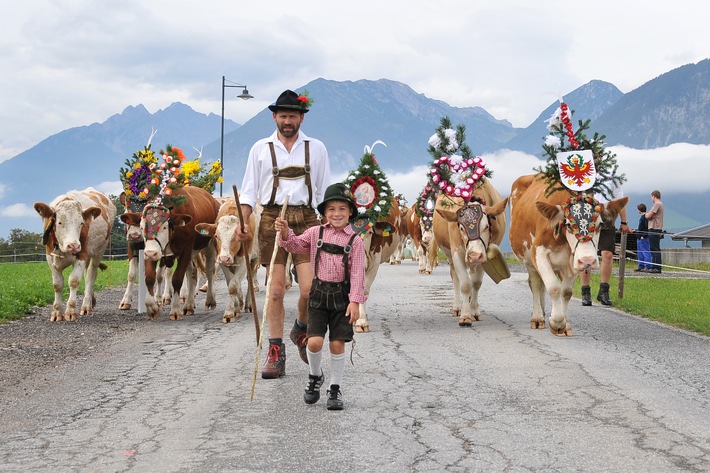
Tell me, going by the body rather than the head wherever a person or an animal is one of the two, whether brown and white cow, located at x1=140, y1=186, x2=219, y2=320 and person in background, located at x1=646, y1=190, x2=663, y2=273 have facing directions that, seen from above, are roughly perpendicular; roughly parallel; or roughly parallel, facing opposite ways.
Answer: roughly perpendicular

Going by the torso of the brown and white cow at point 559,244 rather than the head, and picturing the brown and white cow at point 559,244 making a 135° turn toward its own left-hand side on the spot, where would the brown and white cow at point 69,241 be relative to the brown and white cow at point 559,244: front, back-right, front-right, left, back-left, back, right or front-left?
left

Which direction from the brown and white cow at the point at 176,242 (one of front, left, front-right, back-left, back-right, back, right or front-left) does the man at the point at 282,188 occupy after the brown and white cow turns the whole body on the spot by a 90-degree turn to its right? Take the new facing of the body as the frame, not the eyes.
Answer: back-left

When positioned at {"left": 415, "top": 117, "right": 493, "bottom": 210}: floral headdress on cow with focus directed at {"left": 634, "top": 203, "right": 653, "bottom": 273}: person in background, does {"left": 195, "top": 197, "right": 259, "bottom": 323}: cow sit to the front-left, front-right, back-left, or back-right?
back-left

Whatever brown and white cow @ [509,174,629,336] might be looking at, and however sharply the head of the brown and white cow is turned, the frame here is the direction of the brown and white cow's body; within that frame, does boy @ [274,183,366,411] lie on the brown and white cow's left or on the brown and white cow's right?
on the brown and white cow's right

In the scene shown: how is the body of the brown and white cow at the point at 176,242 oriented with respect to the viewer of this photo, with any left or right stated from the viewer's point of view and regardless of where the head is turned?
facing the viewer and to the left of the viewer

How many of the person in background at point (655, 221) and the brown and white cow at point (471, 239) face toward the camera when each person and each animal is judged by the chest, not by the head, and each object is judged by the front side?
1

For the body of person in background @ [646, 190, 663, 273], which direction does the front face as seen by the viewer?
to the viewer's left

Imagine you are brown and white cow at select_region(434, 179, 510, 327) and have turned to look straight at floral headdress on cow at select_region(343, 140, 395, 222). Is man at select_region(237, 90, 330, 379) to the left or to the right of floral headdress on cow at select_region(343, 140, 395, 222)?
left

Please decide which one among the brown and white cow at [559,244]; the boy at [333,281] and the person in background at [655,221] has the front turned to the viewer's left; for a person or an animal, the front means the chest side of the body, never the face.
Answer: the person in background

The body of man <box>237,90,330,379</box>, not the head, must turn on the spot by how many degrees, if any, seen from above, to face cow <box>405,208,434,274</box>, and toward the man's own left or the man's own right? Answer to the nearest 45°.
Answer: approximately 180°

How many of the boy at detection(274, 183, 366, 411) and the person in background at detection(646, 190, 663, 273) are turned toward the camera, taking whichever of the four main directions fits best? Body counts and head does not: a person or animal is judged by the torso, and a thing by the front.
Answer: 1
